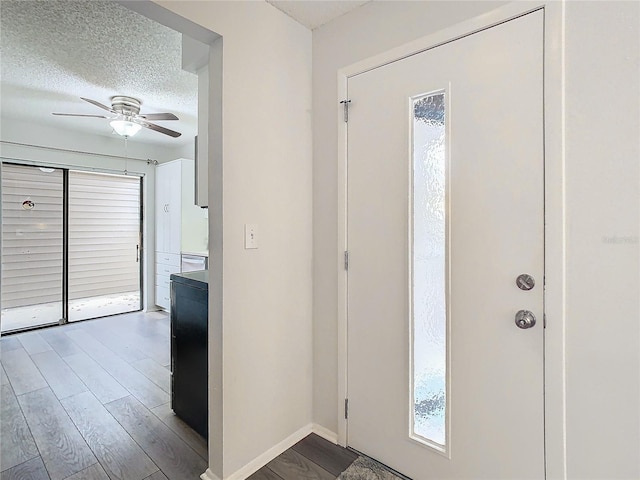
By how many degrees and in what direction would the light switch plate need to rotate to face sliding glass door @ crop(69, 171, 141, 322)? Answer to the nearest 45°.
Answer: approximately 180°

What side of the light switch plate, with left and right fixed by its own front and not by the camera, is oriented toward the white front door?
front

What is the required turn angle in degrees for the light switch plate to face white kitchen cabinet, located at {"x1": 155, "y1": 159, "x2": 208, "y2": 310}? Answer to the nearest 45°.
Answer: approximately 135° to its left

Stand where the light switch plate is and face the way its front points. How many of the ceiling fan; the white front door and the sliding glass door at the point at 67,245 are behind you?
2

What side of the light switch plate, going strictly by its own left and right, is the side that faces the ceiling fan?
back

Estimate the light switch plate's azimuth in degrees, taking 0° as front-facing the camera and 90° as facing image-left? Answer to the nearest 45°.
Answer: approximately 315°

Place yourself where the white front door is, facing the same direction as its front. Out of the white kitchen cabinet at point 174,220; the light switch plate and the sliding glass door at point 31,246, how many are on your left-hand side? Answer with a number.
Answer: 0

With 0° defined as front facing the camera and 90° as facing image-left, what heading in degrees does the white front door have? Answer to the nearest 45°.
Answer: approximately 45°

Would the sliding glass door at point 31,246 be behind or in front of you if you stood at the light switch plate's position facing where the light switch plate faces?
behind

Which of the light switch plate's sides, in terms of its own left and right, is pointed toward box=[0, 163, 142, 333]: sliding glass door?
back

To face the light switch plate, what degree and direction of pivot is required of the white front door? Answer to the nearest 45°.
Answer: approximately 45° to its right

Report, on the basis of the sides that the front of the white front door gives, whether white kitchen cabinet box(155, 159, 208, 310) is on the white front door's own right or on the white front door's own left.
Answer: on the white front door's own right

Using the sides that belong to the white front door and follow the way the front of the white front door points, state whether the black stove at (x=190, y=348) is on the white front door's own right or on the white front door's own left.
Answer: on the white front door's own right

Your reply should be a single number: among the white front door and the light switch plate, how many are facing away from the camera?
0
